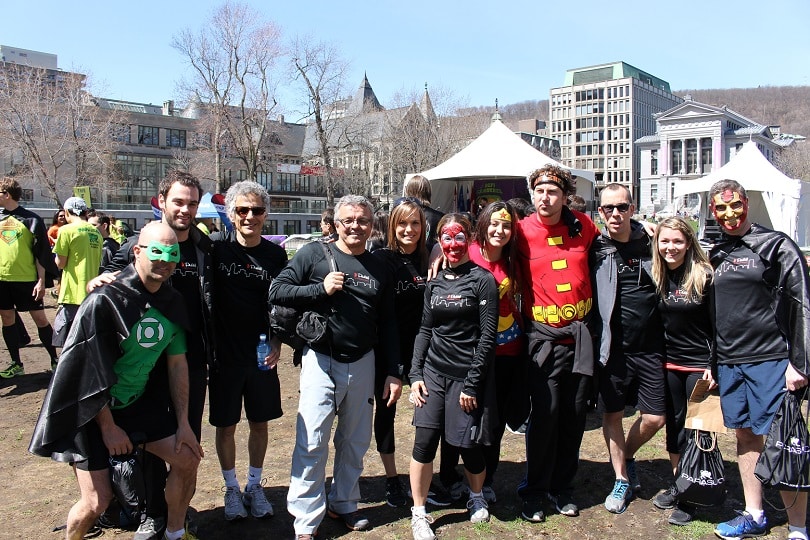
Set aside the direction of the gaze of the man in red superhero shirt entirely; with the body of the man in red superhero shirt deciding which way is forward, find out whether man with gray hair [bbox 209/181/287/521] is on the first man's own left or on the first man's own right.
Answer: on the first man's own right

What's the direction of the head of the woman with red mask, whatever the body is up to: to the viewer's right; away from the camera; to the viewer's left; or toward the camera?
toward the camera

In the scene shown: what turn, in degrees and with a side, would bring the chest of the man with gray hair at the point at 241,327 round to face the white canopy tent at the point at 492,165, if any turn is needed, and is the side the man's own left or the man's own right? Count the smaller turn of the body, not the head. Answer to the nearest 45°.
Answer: approximately 135° to the man's own left

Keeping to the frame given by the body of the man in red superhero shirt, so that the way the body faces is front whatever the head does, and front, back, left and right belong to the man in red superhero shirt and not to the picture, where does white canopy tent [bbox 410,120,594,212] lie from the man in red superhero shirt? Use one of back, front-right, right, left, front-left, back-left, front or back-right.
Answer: back

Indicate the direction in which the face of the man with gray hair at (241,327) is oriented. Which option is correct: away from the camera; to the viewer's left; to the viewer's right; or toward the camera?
toward the camera

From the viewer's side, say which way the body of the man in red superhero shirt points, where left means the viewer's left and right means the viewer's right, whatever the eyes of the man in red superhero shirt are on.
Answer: facing the viewer

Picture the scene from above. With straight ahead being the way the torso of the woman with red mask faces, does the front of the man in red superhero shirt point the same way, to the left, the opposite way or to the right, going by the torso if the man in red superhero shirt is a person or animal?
the same way

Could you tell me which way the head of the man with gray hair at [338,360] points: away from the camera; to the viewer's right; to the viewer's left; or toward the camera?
toward the camera

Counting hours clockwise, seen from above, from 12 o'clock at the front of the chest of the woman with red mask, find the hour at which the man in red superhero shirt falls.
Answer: The man in red superhero shirt is roughly at 8 o'clock from the woman with red mask.

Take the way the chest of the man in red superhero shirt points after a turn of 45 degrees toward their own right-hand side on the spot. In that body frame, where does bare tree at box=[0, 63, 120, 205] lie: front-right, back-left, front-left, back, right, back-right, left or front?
right

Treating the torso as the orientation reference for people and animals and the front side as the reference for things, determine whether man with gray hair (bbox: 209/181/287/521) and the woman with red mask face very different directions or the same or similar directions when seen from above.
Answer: same or similar directions

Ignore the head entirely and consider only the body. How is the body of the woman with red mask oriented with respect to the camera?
toward the camera

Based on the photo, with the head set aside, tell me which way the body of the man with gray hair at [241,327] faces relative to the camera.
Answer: toward the camera
